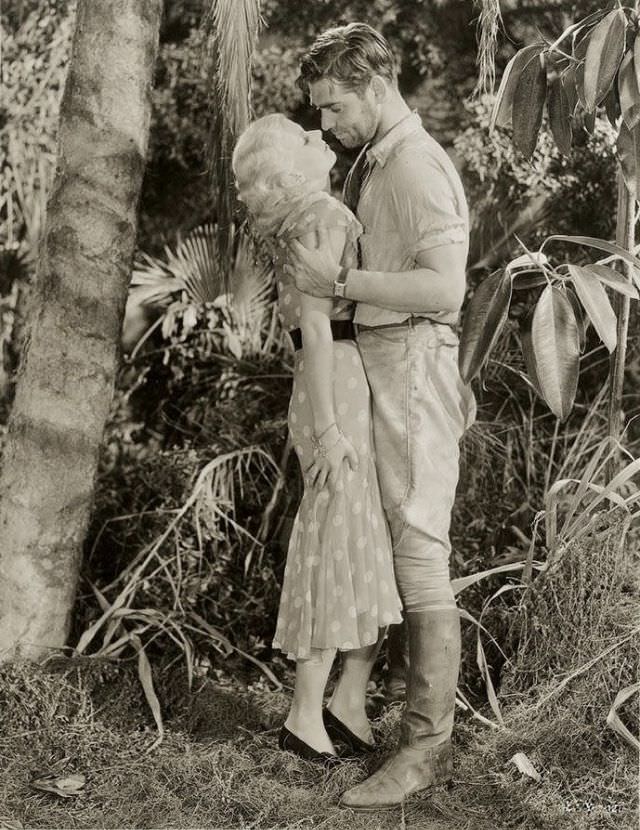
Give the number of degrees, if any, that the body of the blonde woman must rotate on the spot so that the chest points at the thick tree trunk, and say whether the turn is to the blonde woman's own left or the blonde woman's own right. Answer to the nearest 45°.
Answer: approximately 135° to the blonde woman's own left

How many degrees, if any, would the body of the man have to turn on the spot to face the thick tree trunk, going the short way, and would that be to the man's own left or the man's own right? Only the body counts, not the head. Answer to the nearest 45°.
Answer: approximately 45° to the man's own right

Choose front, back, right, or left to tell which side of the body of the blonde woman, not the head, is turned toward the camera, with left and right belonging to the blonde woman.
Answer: right

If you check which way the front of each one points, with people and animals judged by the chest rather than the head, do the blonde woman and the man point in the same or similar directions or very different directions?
very different directions

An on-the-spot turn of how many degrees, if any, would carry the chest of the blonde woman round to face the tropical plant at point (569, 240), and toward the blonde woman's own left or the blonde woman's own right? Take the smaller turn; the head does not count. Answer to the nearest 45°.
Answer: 0° — they already face it

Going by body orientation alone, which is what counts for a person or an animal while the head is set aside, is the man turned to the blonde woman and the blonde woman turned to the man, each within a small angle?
yes

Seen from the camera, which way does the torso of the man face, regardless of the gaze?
to the viewer's left

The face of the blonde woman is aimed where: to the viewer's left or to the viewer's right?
to the viewer's right
